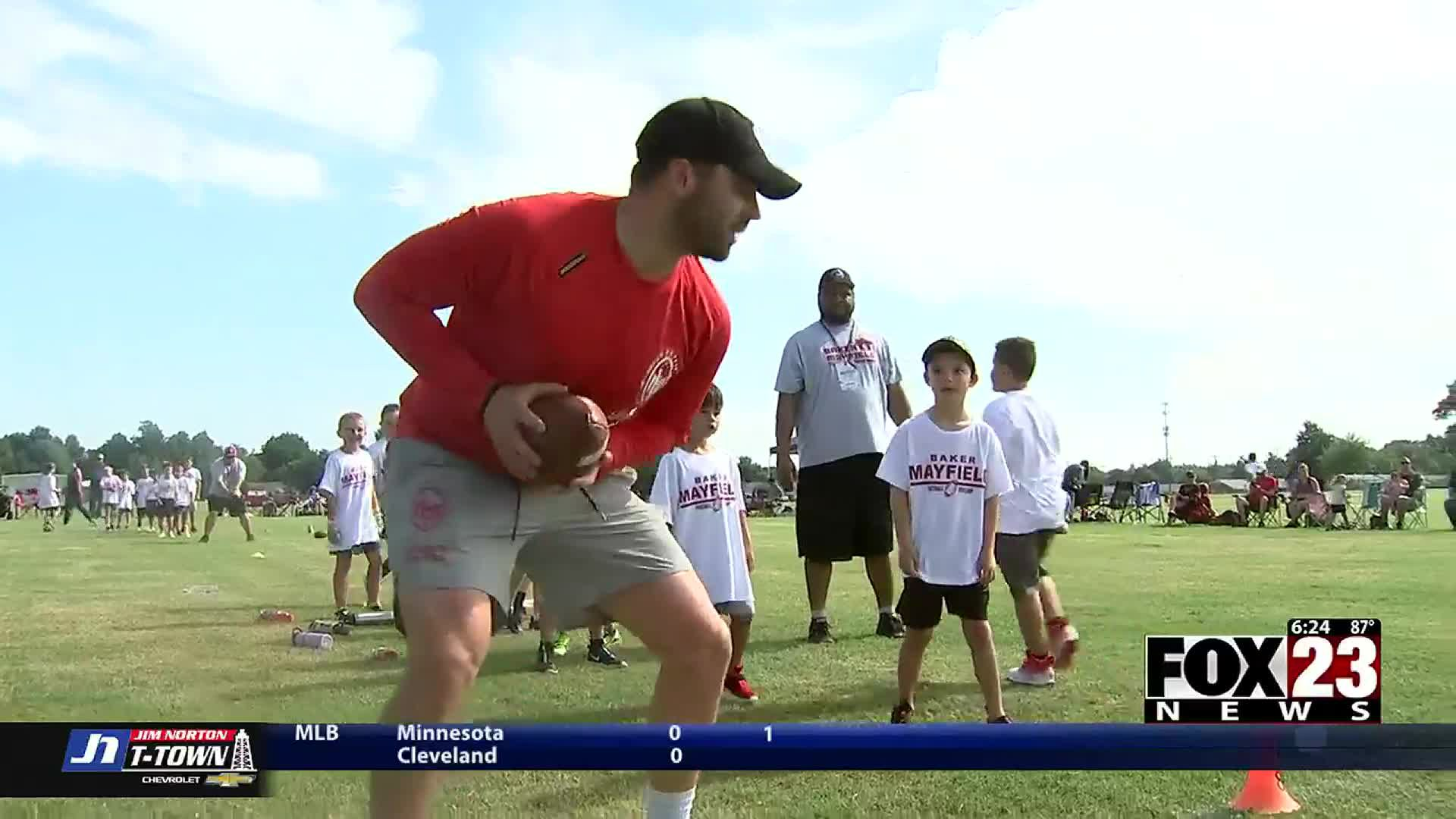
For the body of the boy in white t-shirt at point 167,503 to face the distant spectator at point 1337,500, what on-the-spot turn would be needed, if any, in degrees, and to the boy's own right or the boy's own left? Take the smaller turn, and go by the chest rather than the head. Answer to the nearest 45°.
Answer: approximately 45° to the boy's own left

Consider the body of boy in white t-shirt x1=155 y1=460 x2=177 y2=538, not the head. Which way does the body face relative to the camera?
toward the camera

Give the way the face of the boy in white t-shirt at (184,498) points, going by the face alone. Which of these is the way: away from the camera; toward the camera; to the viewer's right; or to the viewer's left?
toward the camera

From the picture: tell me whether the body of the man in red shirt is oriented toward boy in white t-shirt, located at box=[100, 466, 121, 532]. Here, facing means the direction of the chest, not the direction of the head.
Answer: no

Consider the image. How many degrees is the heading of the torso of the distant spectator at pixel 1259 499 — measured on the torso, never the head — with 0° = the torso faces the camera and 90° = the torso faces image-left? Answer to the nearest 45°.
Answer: approximately 45°

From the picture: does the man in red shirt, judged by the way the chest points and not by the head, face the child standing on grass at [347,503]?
no

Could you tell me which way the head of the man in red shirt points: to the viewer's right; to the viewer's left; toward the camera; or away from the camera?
to the viewer's right

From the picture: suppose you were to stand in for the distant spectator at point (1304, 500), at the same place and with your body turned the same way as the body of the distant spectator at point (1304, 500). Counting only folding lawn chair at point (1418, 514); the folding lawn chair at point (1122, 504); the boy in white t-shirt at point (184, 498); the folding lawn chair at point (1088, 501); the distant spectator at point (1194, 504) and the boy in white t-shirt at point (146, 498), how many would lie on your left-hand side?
1

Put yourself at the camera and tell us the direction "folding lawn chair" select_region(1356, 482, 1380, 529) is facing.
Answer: facing the viewer and to the left of the viewer

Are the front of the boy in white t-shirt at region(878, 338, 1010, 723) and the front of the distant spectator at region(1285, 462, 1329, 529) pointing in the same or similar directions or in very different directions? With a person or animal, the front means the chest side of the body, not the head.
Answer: same or similar directions

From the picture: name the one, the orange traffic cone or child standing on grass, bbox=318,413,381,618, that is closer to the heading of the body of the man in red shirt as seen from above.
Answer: the orange traffic cone

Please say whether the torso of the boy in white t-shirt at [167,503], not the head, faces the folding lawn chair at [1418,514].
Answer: no

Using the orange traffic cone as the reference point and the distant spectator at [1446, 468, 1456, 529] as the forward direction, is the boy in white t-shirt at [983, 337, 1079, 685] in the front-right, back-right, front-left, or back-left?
front-left

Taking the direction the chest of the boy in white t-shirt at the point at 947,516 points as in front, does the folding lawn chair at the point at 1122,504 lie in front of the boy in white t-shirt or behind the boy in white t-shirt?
behind

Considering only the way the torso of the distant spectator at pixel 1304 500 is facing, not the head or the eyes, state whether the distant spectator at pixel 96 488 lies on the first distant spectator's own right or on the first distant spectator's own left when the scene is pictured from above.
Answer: on the first distant spectator's own right

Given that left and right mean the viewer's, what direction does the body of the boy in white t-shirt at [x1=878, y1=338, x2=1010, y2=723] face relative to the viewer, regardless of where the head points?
facing the viewer

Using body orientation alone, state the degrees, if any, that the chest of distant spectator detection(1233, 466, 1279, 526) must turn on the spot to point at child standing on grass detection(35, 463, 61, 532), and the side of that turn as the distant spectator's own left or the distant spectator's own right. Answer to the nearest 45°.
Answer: approximately 45° to the distant spectator's own right
